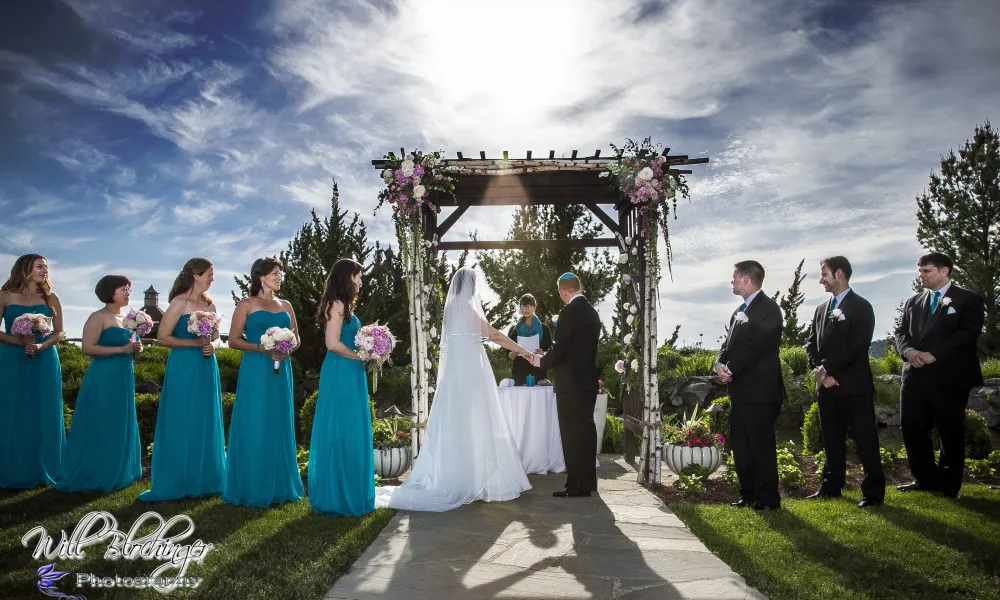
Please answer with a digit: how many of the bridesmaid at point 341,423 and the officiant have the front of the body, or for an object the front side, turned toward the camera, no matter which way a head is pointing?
1

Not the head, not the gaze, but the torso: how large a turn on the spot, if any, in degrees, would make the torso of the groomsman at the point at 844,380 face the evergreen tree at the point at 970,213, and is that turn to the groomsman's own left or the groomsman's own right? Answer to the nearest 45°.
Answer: approximately 135° to the groomsman's own right

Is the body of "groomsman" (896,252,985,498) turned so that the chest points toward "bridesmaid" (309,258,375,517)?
yes

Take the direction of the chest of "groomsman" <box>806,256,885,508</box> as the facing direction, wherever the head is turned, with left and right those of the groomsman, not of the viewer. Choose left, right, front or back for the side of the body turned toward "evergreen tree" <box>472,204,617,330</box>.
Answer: right

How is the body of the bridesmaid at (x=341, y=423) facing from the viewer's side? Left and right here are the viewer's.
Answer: facing to the right of the viewer

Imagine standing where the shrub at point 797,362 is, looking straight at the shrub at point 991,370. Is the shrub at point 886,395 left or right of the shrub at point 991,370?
right

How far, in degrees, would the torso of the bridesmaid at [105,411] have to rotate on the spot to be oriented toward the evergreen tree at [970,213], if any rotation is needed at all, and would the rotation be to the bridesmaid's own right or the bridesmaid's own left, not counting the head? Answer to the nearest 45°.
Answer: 0° — they already face it

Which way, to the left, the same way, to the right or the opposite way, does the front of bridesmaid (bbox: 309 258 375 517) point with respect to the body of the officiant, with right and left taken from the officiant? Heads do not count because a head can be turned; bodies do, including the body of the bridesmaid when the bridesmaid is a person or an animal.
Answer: to the left

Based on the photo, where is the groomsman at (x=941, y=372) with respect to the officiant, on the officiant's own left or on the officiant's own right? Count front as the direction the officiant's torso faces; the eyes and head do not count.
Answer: on the officiant's own left

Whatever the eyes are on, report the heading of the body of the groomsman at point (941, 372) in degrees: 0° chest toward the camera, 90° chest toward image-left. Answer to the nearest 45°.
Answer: approximately 45°

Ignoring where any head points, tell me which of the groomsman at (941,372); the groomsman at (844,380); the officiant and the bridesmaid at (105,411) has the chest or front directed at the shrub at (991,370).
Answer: the bridesmaid

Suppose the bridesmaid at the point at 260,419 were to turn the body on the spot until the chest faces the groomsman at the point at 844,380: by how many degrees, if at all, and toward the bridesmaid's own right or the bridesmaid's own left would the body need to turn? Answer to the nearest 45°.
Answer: approximately 45° to the bridesmaid's own left
